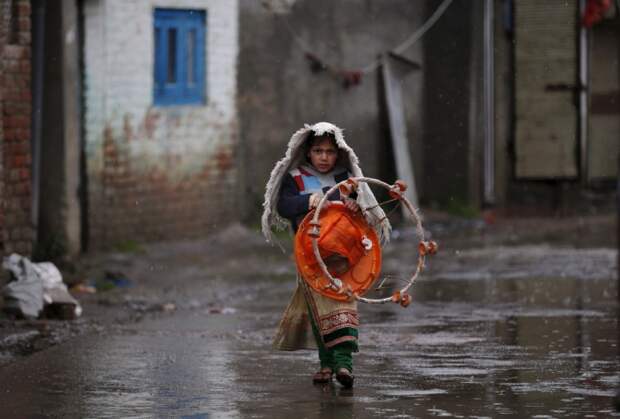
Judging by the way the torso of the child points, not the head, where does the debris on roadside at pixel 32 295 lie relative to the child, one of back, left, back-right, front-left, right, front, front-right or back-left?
back-right

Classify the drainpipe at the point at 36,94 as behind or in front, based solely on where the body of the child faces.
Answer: behind

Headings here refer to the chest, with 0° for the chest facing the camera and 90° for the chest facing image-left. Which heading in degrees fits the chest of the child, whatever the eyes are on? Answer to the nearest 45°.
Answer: approximately 0°

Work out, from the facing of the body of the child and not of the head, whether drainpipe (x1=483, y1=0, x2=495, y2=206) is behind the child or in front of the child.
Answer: behind

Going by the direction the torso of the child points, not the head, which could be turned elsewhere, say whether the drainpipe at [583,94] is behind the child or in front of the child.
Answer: behind

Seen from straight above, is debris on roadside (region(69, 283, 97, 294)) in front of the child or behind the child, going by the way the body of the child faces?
behind

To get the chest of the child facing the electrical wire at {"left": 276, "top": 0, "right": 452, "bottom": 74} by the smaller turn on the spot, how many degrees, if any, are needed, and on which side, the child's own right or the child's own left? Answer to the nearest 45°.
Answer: approximately 180°

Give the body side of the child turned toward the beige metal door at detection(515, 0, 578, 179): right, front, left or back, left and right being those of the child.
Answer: back
